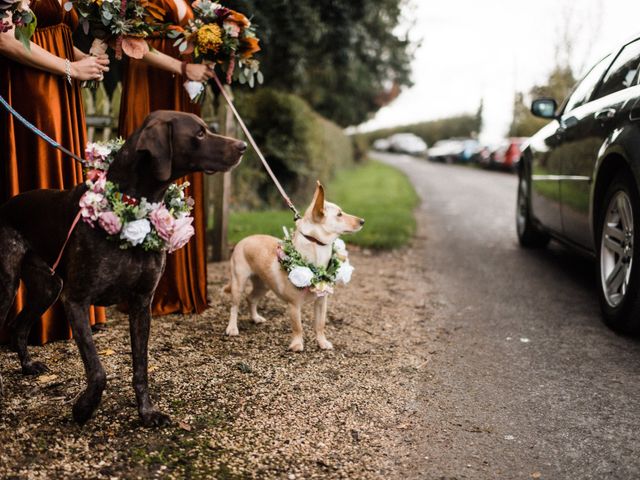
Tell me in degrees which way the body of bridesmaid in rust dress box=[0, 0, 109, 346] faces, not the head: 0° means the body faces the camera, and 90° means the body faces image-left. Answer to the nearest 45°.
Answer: approximately 315°

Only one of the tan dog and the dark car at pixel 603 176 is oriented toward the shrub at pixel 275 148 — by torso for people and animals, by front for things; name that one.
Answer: the dark car

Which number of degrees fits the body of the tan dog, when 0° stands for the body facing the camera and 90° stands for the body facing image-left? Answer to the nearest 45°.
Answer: approximately 315°

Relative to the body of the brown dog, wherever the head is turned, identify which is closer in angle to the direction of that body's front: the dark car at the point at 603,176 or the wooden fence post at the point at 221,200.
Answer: the dark car

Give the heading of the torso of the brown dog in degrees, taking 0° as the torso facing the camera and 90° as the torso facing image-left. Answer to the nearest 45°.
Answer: approximately 315°

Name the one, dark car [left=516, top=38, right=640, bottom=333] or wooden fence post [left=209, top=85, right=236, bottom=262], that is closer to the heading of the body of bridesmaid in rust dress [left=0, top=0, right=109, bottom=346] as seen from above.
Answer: the dark car

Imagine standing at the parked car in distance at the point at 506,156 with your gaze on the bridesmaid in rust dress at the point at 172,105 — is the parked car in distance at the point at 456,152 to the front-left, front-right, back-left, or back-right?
back-right

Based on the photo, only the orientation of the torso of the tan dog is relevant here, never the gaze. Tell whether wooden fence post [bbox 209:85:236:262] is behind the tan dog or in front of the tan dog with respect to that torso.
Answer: behind

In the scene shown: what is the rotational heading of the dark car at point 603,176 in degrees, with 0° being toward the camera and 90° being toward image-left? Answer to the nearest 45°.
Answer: approximately 135°
